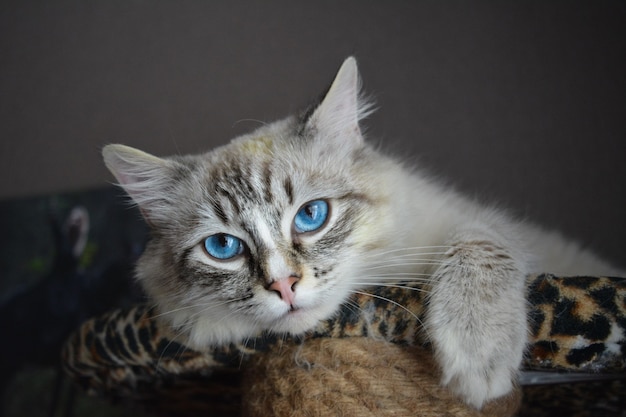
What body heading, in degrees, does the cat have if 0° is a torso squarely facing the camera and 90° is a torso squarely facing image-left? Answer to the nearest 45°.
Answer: approximately 45°
